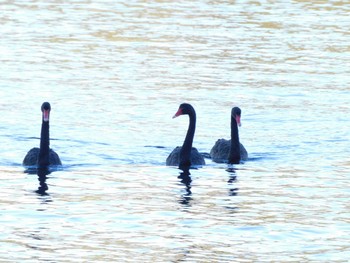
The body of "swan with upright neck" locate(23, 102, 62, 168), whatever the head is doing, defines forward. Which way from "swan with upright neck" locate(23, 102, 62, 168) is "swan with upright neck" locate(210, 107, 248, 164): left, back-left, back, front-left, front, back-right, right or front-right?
left

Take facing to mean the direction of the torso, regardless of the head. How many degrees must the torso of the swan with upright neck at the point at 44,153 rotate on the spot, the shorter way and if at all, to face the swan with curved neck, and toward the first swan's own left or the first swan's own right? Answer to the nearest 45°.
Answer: approximately 90° to the first swan's own left

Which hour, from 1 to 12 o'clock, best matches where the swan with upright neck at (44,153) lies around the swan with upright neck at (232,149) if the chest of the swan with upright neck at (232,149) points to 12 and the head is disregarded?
the swan with upright neck at (44,153) is roughly at 4 o'clock from the swan with upright neck at (232,149).

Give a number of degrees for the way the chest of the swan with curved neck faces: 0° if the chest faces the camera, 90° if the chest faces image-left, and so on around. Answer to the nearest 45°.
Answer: approximately 0°

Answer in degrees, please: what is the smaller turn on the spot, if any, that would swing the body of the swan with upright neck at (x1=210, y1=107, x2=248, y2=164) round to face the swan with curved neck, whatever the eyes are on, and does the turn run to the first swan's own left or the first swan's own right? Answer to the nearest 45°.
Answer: approximately 90° to the first swan's own right

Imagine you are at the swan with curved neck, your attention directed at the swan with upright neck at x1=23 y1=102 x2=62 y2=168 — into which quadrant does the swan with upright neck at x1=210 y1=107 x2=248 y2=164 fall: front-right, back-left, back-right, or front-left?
back-right

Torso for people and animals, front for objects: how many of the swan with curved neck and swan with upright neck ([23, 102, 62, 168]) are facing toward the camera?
2

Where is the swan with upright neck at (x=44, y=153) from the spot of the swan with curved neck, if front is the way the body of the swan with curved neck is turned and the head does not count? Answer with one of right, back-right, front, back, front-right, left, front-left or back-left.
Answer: right

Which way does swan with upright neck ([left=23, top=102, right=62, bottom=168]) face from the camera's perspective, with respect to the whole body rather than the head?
toward the camera
